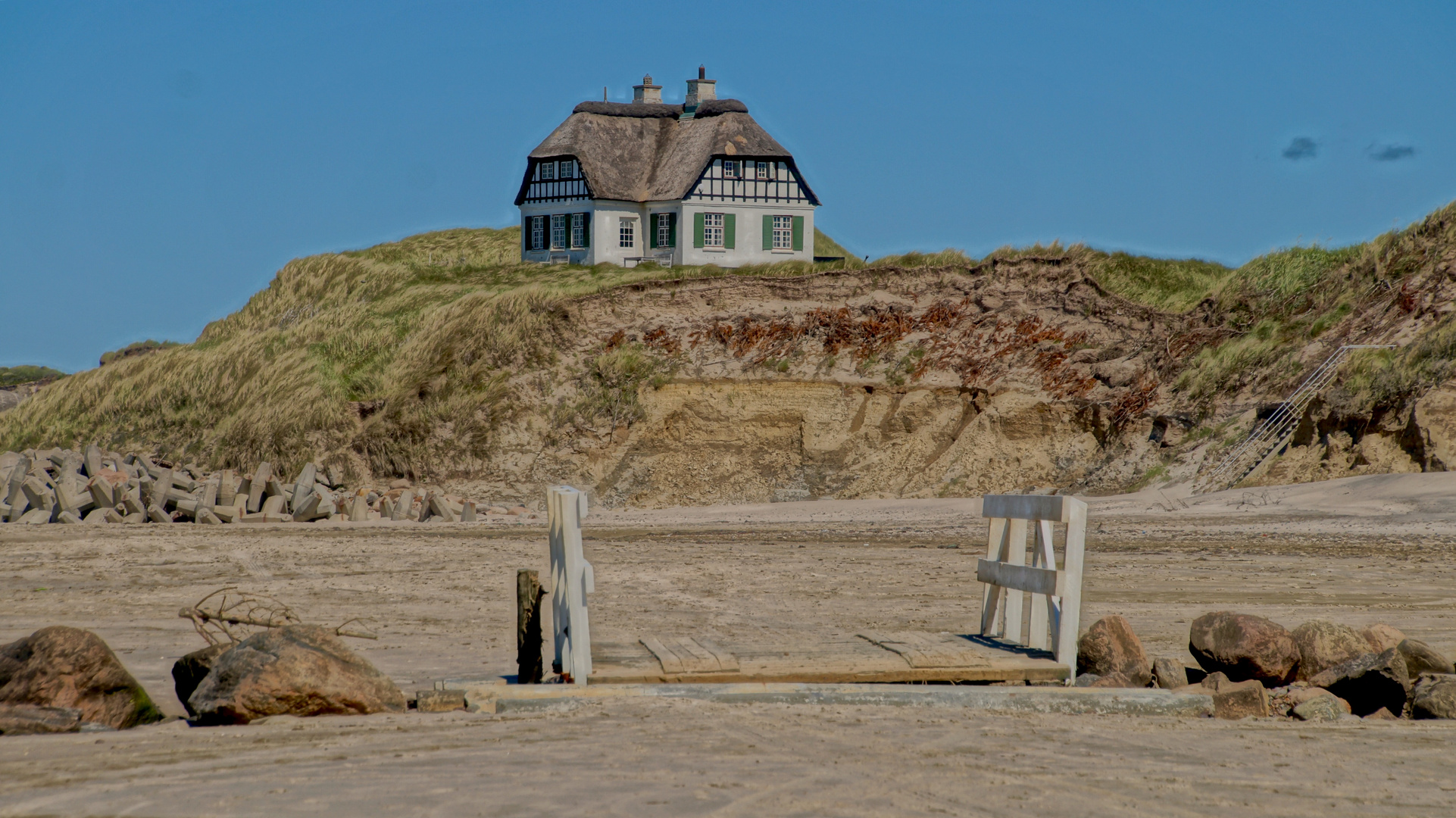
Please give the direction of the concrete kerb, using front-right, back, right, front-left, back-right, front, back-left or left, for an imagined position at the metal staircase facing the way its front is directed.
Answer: left

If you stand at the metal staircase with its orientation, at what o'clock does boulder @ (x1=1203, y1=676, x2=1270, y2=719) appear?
The boulder is roughly at 9 o'clock from the metal staircase.

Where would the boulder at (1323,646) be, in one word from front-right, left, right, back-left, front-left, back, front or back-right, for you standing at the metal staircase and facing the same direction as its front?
left

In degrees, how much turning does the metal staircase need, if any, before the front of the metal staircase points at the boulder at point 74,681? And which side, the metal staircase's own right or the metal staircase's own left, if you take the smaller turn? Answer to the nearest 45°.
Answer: approximately 90° to the metal staircase's own left

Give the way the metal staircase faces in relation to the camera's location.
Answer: facing to the left of the viewer

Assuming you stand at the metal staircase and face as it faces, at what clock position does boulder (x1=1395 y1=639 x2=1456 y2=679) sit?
The boulder is roughly at 9 o'clock from the metal staircase.

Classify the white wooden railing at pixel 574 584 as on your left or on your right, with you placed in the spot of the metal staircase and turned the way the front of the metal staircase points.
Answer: on your left

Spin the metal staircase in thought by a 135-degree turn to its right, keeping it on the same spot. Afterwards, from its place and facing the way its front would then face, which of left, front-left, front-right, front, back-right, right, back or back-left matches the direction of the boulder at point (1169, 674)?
back-right

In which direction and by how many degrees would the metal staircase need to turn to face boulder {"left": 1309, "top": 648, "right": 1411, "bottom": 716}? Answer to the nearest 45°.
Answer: approximately 90° to its left
